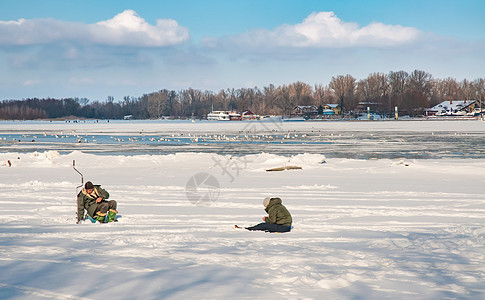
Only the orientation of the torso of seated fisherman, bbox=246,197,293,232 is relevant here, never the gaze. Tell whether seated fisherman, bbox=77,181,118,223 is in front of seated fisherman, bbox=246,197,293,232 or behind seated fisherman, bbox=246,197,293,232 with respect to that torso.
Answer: in front

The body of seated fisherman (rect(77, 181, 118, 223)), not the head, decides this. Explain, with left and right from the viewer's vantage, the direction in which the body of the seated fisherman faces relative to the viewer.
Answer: facing the viewer and to the right of the viewer

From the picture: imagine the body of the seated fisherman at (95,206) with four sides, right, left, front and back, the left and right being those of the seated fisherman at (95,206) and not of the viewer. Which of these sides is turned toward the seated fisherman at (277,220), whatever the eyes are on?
front

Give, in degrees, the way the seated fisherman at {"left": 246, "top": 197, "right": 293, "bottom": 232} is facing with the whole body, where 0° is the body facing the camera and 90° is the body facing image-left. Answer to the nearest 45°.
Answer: approximately 90°

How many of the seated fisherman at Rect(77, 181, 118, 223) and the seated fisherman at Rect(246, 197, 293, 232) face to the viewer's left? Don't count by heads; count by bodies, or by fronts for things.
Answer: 1

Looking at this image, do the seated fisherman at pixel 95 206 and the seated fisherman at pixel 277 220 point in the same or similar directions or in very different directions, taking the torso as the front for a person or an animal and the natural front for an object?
very different directions
